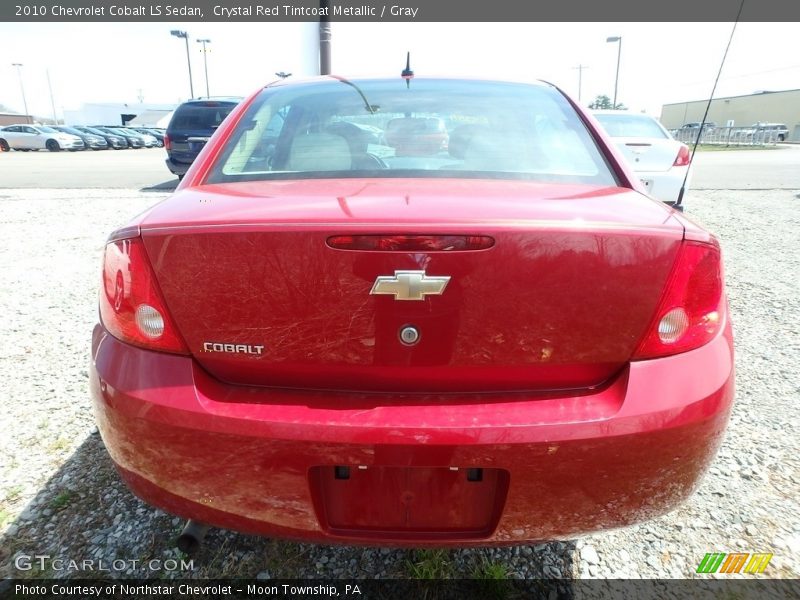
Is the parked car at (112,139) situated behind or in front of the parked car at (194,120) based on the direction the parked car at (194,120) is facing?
in front

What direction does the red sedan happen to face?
away from the camera

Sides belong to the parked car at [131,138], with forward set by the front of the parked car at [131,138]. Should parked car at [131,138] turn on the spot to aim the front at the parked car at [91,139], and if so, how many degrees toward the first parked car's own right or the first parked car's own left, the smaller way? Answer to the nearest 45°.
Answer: approximately 90° to the first parked car's own right

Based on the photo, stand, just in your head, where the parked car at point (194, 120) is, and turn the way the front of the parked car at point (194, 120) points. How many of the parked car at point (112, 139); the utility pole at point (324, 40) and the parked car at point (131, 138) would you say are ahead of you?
2

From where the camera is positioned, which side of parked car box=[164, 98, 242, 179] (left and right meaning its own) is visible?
back

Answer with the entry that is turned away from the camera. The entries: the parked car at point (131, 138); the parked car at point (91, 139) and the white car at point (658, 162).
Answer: the white car

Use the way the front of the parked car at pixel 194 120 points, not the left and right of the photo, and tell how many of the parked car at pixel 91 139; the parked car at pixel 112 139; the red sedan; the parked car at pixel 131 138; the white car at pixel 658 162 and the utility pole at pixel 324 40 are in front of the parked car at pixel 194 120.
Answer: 3

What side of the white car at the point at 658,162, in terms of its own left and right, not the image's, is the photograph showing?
back

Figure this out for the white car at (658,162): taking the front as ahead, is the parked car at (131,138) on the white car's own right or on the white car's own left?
on the white car's own left

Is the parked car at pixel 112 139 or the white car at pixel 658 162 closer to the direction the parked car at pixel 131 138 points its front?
the white car

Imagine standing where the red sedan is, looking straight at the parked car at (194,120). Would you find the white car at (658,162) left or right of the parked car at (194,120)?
right
